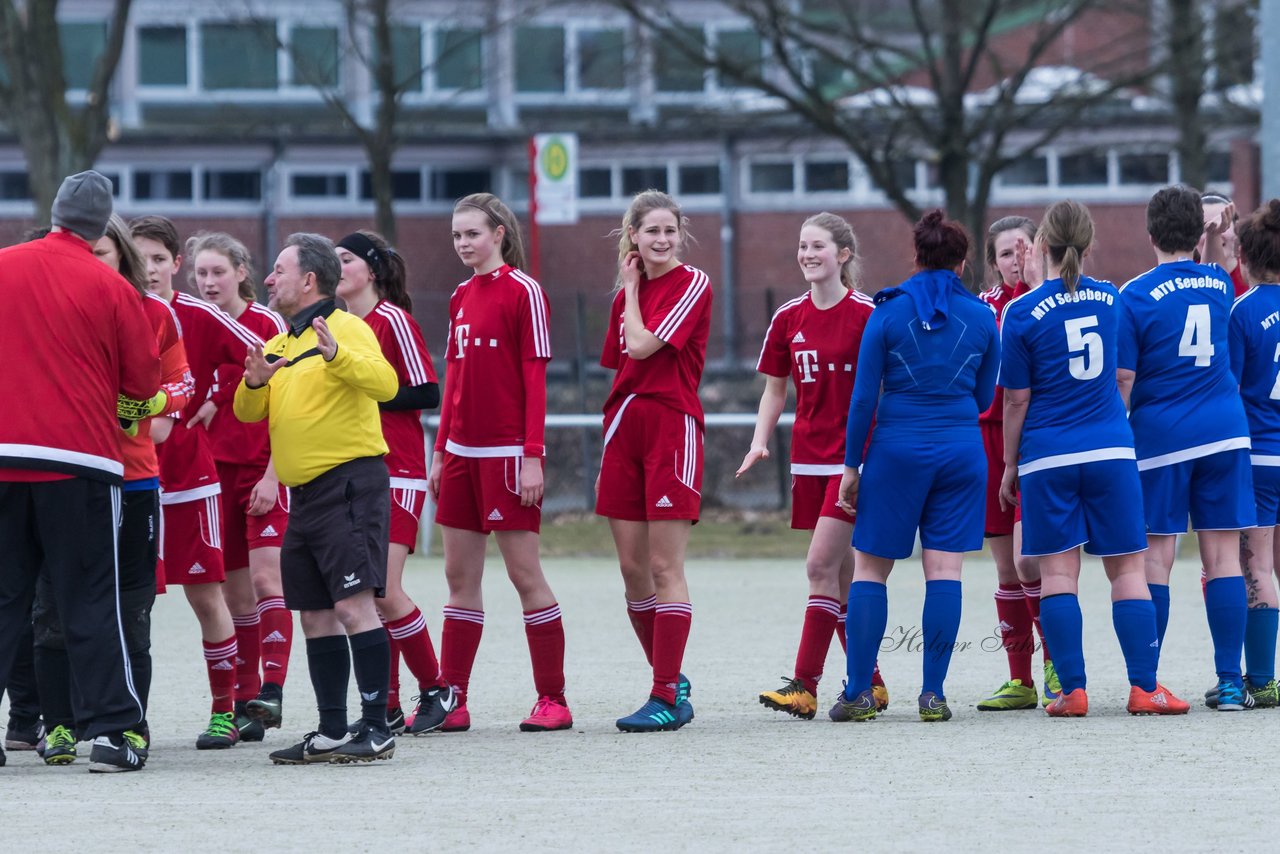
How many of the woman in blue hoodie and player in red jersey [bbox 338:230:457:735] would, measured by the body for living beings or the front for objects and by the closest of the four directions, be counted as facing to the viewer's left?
1

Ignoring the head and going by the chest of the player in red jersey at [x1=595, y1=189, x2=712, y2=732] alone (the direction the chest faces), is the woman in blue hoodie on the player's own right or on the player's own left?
on the player's own left

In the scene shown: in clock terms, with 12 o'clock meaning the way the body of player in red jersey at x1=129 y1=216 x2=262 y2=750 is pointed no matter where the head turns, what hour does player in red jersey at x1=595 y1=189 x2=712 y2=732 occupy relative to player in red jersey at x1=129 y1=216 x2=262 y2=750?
player in red jersey at x1=595 y1=189 x2=712 y2=732 is roughly at 8 o'clock from player in red jersey at x1=129 y1=216 x2=262 y2=750.

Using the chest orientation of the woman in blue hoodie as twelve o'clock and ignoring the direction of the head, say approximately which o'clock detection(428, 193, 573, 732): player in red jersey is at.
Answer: The player in red jersey is roughly at 9 o'clock from the woman in blue hoodie.

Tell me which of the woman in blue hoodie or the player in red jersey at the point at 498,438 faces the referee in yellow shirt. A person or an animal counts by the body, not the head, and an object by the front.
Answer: the player in red jersey

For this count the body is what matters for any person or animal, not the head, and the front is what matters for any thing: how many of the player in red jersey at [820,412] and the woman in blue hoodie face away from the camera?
1

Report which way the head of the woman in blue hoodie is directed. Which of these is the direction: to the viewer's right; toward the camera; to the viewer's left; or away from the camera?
away from the camera

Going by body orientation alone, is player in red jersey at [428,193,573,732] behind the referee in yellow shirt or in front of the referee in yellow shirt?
behind

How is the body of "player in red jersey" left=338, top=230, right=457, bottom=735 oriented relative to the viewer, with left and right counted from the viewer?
facing to the left of the viewer

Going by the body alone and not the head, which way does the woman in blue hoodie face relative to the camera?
away from the camera

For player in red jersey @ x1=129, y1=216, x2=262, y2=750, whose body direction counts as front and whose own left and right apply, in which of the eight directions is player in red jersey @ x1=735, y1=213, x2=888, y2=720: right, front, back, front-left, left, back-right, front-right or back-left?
back-left
